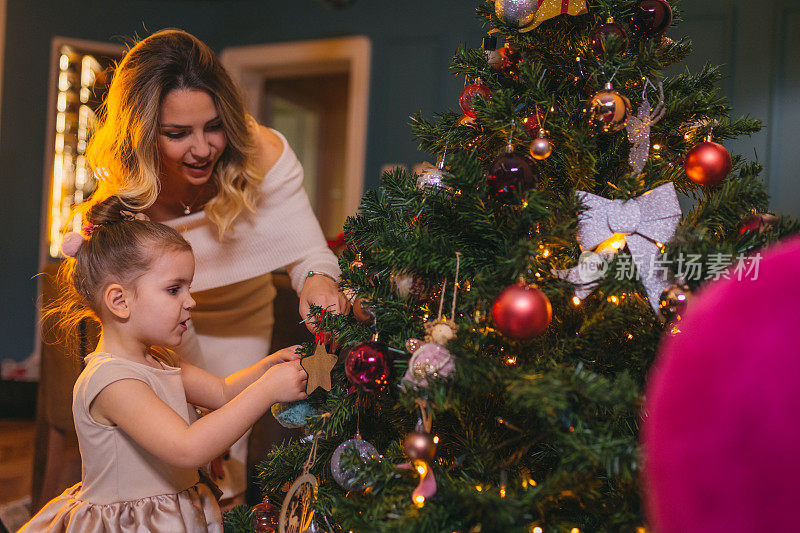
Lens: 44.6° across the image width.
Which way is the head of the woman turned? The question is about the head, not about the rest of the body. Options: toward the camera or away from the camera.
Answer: toward the camera

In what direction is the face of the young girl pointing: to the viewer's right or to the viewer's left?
to the viewer's right

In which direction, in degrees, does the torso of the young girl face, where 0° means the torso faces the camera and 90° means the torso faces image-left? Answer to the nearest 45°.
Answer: approximately 270°
